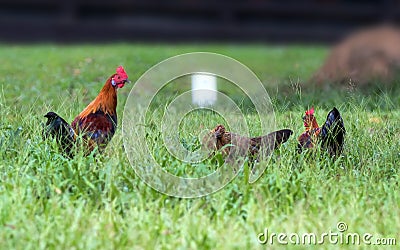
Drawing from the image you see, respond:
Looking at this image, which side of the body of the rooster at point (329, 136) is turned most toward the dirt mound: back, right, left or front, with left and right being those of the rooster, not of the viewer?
right

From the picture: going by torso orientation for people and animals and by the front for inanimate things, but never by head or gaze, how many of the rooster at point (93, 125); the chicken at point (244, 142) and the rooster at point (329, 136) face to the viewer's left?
2

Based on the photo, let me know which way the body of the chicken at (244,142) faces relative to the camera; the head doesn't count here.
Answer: to the viewer's left

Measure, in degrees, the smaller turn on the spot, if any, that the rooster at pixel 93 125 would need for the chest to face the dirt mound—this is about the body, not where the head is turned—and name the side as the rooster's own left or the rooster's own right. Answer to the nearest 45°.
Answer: approximately 45° to the rooster's own left

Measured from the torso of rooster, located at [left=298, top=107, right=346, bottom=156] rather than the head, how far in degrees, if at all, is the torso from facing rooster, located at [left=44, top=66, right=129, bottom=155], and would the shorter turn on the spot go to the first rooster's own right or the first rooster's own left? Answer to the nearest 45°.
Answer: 0° — it already faces it

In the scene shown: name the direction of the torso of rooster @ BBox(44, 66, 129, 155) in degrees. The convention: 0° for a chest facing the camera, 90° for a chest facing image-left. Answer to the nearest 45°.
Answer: approximately 270°

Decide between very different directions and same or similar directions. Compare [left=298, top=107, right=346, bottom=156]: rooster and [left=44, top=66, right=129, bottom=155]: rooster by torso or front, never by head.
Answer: very different directions

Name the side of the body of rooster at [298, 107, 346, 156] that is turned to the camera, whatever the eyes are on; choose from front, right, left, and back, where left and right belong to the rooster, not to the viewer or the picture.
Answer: left
